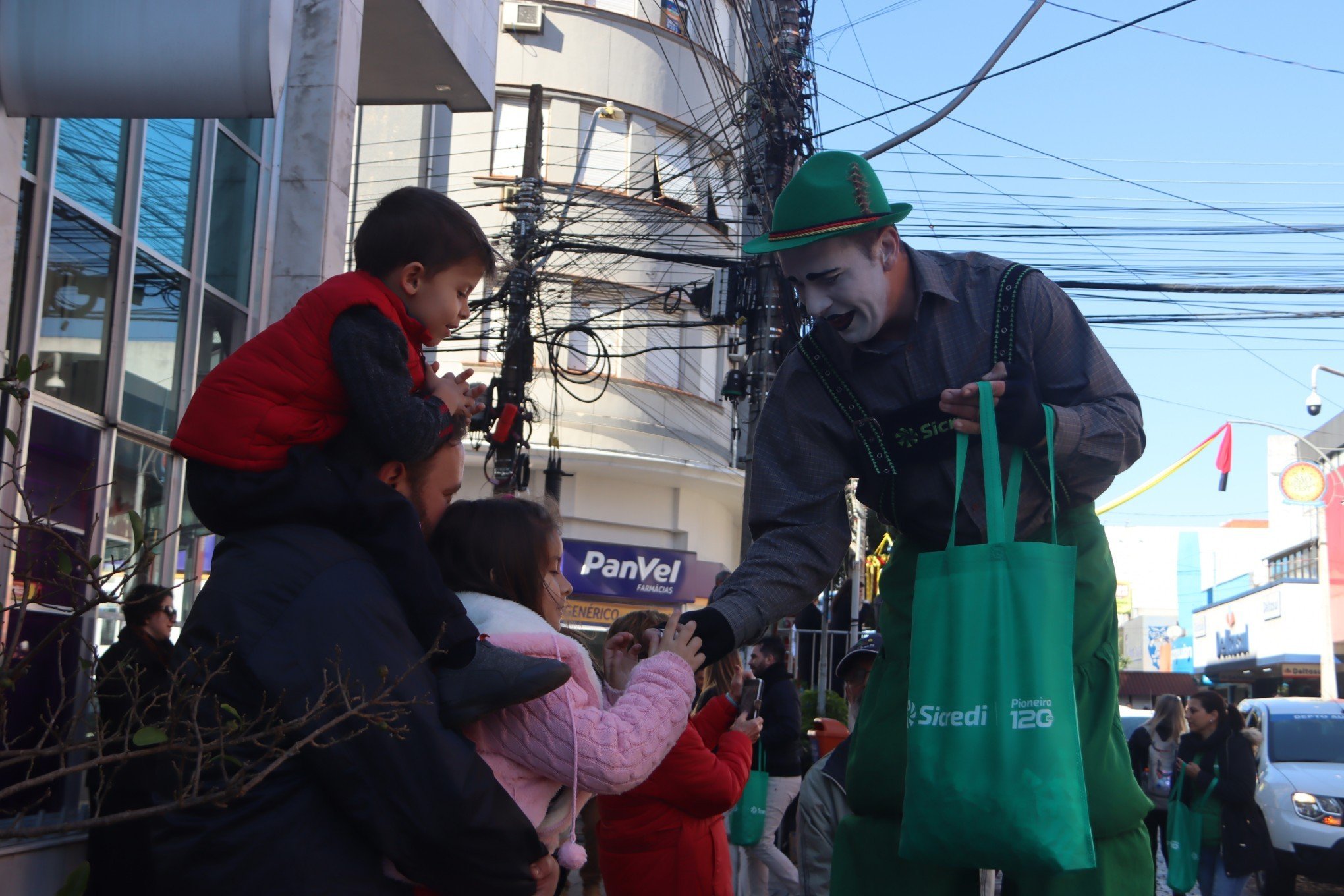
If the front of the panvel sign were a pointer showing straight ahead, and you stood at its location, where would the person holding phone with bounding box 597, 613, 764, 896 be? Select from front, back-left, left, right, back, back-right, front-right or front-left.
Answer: front

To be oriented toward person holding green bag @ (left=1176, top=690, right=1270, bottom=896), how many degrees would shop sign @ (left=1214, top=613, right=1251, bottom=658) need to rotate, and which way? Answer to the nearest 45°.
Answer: approximately 45° to its left

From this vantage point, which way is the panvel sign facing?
toward the camera

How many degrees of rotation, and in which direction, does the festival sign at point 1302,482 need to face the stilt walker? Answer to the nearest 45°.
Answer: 0° — it already faces them

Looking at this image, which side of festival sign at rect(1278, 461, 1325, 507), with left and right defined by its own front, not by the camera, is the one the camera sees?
front

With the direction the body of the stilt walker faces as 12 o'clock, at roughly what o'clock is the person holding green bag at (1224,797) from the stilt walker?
The person holding green bag is roughly at 5 o'clock from the stilt walker.

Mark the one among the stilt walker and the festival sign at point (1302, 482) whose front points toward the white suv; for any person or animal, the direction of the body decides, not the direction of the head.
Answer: the festival sign

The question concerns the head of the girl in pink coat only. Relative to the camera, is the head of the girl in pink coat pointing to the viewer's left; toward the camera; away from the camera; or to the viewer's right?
to the viewer's right

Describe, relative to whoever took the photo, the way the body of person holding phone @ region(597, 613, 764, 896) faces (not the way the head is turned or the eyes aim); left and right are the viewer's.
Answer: facing to the right of the viewer

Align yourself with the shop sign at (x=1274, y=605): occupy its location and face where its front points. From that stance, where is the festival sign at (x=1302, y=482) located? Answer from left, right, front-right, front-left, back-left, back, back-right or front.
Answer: front-left

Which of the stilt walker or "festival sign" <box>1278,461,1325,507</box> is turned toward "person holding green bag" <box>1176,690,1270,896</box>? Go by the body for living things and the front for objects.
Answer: the festival sign

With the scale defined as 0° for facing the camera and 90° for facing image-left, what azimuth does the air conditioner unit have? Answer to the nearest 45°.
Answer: approximately 0°

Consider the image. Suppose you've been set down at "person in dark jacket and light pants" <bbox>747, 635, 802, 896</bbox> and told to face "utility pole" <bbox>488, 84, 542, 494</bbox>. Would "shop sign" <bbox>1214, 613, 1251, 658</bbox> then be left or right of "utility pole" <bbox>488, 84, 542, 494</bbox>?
right

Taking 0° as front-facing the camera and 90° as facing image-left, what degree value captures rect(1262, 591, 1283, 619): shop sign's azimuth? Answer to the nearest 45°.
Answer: approximately 45°
